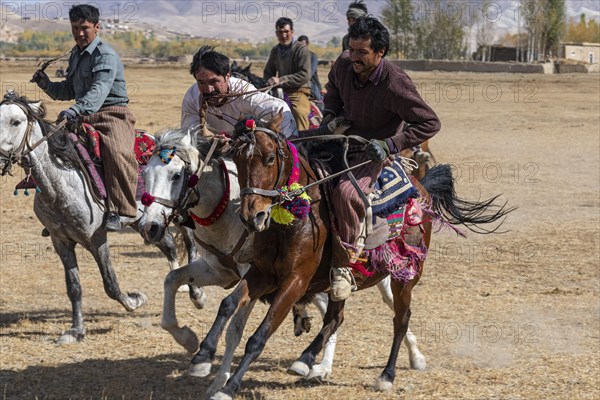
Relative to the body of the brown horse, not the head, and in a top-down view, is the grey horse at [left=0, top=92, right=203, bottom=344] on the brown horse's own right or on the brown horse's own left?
on the brown horse's own right

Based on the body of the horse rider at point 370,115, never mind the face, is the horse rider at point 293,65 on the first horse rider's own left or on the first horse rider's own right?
on the first horse rider's own right

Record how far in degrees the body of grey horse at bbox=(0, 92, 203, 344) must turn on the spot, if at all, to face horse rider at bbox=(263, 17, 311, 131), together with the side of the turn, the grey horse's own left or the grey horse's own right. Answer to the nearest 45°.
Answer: approximately 180°

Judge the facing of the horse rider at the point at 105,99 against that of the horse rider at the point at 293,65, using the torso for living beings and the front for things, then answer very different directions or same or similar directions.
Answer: same or similar directions

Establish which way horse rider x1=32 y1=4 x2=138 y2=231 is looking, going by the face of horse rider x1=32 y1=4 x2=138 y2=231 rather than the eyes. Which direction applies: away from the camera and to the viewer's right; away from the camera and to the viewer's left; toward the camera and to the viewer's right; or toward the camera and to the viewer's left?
toward the camera and to the viewer's left

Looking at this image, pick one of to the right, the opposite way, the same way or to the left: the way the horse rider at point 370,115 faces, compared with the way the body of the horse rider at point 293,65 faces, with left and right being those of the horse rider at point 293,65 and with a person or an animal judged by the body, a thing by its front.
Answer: the same way

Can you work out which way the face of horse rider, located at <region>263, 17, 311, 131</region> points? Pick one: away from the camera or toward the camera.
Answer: toward the camera

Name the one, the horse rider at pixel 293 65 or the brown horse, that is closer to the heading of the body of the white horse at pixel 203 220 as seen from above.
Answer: the brown horse

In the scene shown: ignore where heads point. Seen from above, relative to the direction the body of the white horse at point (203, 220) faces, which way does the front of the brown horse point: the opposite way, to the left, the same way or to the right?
the same way

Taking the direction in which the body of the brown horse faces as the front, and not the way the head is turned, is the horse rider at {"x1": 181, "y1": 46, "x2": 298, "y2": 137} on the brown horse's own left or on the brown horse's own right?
on the brown horse's own right

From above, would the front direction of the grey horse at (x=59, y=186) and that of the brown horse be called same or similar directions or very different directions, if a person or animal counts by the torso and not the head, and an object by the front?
same or similar directions

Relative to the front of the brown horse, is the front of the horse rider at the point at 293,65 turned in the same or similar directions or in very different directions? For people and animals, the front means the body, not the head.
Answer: same or similar directions

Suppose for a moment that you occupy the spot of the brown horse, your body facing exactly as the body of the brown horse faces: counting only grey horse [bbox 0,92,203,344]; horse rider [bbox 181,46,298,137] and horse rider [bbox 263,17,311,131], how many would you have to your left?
0

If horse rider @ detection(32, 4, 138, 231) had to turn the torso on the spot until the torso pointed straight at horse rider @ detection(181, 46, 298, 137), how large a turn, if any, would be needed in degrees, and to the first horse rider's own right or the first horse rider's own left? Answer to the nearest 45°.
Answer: approximately 90° to the first horse rider's own left

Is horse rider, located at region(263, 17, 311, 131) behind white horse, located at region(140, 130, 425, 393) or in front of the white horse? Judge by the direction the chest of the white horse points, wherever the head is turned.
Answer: behind

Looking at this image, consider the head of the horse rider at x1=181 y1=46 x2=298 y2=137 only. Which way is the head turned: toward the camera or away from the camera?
toward the camera

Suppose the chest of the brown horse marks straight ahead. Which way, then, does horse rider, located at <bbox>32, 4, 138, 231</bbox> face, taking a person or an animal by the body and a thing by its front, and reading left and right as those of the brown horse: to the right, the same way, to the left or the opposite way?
the same way

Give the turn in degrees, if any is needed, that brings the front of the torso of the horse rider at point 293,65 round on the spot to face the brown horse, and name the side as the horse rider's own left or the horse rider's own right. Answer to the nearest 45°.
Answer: approximately 45° to the horse rider's own left

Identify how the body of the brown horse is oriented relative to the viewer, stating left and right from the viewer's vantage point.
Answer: facing the viewer and to the left of the viewer

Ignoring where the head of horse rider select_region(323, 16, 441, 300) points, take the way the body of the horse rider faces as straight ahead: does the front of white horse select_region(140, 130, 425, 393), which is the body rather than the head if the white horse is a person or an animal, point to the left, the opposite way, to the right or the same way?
the same way
